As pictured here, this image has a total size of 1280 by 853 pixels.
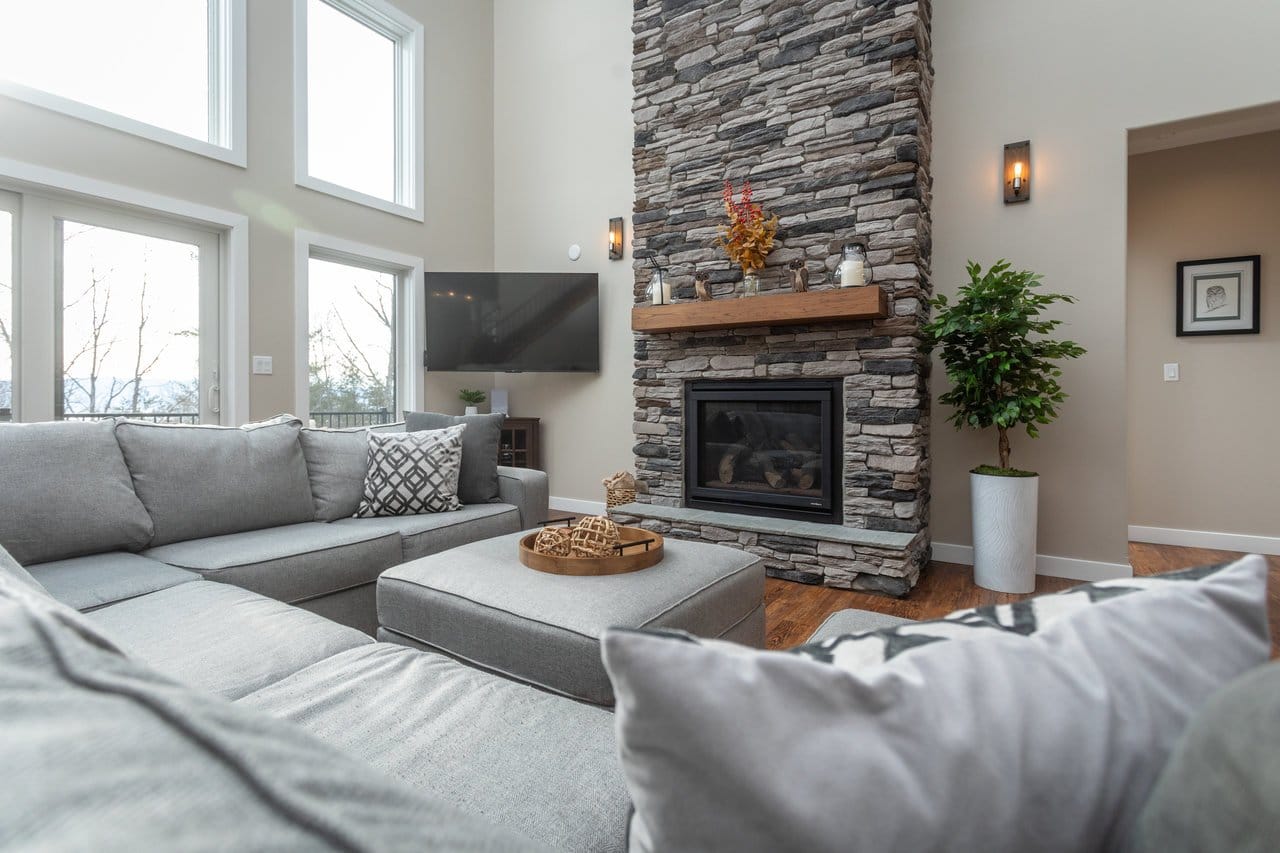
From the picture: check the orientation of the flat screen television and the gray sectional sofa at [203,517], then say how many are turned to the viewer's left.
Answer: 0

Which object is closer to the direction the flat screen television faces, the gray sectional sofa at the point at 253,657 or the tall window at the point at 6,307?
the gray sectional sofa

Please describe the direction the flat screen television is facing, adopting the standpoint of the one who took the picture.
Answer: facing the viewer

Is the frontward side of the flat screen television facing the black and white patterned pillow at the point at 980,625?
yes

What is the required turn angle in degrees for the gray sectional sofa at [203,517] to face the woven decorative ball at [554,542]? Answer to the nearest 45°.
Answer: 0° — it already faces it

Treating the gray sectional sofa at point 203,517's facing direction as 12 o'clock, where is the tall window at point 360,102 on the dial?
The tall window is roughly at 8 o'clock from the gray sectional sofa.

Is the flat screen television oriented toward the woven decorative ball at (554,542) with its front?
yes

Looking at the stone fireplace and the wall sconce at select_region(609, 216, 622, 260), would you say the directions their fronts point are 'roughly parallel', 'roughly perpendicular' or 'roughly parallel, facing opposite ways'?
roughly parallel

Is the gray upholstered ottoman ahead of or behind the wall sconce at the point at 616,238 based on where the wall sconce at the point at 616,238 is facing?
ahead

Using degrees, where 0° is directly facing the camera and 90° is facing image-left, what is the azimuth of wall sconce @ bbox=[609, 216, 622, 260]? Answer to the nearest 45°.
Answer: approximately 45°

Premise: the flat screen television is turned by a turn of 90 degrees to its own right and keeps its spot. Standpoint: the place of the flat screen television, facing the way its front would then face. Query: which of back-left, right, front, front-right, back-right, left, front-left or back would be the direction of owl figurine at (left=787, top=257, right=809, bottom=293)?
back-left

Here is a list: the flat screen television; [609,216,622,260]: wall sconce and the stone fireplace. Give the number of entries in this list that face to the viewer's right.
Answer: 0

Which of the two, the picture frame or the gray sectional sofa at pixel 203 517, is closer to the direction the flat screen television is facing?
the gray sectional sofa

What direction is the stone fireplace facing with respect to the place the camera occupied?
facing the viewer and to the left of the viewer
